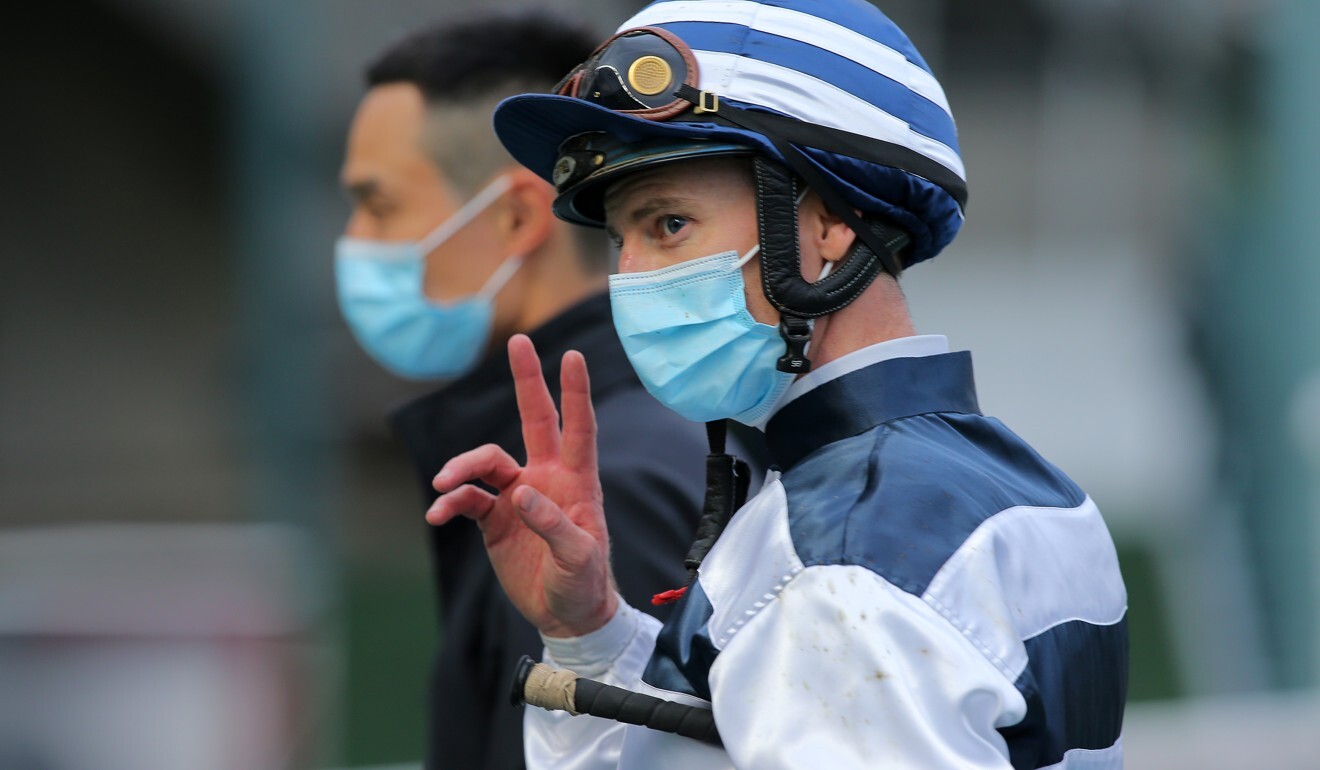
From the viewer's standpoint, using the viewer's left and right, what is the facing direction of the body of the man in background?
facing to the left of the viewer

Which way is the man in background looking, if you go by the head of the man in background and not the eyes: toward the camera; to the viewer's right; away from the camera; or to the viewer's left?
to the viewer's left
